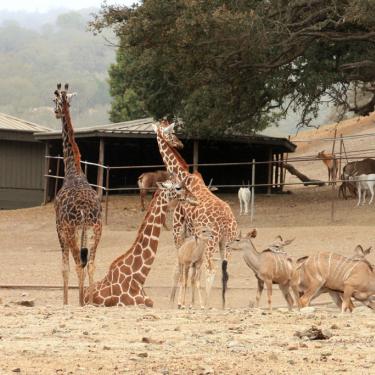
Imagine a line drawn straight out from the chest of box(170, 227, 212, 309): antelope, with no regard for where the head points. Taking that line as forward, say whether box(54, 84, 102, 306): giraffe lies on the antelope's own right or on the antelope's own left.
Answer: on the antelope's own right

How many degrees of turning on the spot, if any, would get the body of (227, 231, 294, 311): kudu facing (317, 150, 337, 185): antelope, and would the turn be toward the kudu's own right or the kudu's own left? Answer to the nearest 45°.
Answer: approximately 135° to the kudu's own right

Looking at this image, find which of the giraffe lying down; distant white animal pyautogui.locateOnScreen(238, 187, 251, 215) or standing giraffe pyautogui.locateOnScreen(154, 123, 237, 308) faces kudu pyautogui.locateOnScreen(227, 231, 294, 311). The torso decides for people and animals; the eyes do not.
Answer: the giraffe lying down

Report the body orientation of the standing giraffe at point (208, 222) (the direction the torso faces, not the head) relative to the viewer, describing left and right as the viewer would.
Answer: facing away from the viewer and to the left of the viewer

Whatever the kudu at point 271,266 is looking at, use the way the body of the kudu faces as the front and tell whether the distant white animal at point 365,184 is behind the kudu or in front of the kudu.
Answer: behind

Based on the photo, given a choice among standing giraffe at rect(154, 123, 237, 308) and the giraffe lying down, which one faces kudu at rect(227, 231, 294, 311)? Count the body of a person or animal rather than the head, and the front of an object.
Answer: the giraffe lying down
